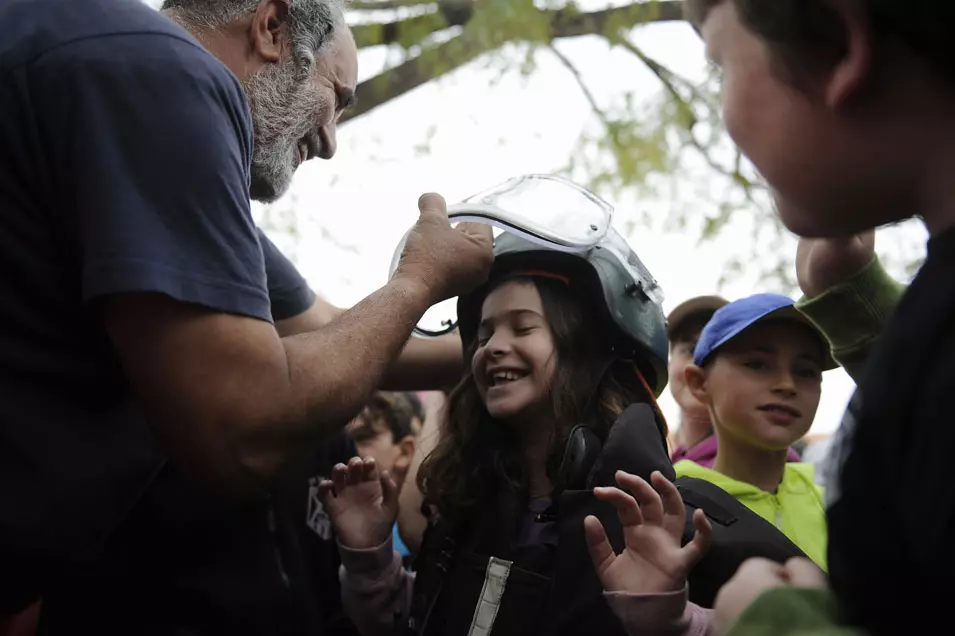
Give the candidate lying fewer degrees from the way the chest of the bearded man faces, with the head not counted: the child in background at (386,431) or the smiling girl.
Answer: the smiling girl

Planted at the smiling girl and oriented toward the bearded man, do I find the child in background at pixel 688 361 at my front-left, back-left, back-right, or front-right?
back-right

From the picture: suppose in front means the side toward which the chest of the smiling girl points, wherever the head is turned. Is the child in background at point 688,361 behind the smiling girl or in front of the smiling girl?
behind

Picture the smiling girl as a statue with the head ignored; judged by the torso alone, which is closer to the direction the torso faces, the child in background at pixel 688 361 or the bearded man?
the bearded man

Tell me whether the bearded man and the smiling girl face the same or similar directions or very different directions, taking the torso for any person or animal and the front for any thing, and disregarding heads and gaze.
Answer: very different directions

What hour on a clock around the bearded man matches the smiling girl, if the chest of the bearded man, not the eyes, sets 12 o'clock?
The smiling girl is roughly at 11 o'clock from the bearded man.

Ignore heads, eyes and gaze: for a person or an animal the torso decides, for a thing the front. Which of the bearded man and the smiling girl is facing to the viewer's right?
the bearded man

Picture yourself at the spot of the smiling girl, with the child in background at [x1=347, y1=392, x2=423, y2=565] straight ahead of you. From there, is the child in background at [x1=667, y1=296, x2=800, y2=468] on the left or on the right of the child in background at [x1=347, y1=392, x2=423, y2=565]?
right

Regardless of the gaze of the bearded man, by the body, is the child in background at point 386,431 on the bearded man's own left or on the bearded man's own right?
on the bearded man's own left

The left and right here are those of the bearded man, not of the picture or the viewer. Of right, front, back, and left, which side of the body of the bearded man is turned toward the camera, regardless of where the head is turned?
right

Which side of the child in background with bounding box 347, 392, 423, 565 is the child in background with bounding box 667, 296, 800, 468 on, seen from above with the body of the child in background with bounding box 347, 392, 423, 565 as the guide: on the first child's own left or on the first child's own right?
on the first child's own left
